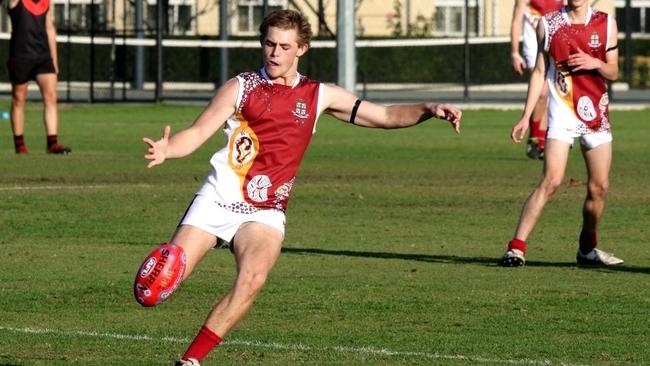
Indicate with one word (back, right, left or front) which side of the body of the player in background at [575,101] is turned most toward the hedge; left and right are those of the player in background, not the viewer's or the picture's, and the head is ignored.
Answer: back

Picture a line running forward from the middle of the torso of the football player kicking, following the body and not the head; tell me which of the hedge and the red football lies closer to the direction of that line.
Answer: the red football

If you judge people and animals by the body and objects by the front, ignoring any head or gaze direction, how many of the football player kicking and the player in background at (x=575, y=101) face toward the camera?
2

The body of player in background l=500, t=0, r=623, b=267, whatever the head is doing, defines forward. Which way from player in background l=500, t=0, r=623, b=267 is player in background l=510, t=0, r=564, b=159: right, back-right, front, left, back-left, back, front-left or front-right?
back

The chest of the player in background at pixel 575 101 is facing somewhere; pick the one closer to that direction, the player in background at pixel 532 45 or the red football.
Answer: the red football

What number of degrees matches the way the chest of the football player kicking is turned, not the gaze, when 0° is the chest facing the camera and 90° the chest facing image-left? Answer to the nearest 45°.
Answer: approximately 0°

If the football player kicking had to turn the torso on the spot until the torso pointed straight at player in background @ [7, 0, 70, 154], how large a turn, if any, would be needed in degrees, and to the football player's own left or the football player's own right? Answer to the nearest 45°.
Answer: approximately 180°

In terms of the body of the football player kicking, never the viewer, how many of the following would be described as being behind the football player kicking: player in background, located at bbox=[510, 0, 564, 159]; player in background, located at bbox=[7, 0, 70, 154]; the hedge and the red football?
3

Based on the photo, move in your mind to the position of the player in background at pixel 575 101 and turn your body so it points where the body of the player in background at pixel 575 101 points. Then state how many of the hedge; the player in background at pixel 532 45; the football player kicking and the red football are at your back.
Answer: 2

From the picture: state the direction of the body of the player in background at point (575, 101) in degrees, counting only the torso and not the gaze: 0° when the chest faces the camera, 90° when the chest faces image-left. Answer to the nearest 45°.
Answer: approximately 0°

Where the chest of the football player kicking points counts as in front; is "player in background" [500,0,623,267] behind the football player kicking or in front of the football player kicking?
behind

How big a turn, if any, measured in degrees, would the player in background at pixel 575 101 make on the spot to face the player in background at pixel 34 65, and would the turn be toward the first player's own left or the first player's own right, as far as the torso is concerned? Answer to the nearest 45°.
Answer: approximately 135° to the first player's own right

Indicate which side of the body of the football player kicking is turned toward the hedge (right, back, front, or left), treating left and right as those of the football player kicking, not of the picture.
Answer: back

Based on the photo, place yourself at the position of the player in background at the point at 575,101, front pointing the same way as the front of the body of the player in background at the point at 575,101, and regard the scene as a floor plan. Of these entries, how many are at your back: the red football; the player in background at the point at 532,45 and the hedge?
2

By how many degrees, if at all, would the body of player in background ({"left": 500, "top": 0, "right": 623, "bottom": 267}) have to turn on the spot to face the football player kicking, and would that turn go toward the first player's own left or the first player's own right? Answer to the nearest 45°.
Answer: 0° — they already face them

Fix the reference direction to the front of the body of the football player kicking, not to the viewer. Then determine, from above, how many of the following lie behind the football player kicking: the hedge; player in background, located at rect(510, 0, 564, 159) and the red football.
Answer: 2
